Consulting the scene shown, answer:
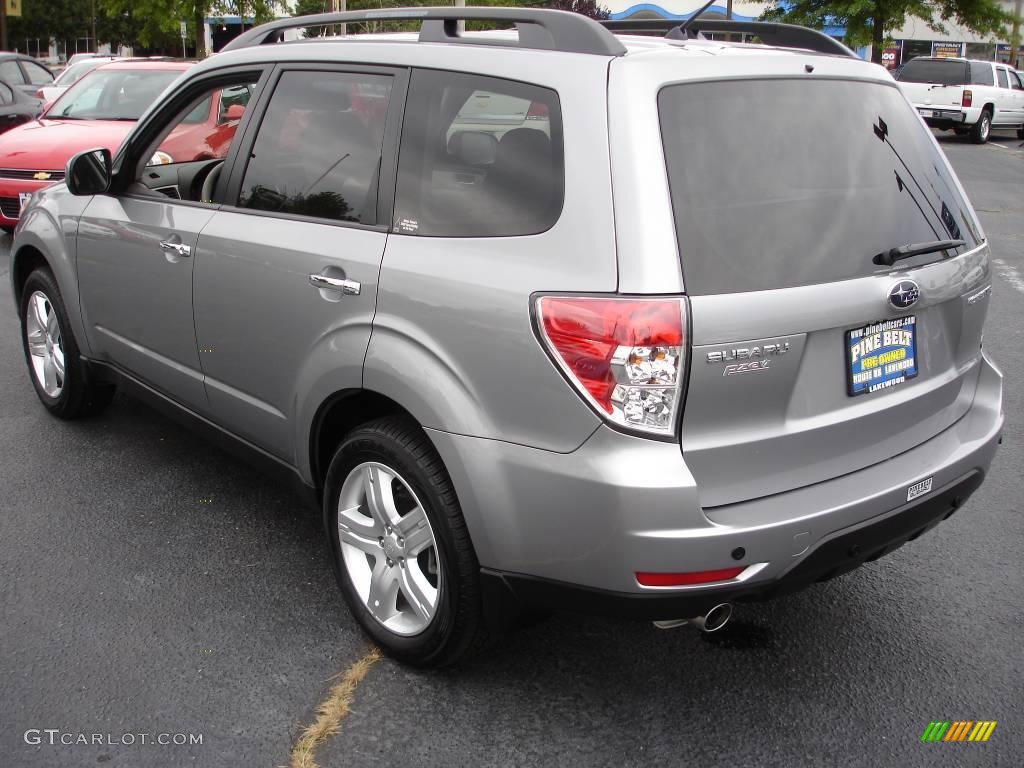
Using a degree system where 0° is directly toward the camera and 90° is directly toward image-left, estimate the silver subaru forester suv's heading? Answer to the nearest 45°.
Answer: approximately 135°

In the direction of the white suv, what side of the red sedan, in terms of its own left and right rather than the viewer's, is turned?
back

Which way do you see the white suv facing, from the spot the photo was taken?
facing away from the viewer and to the right of the viewer

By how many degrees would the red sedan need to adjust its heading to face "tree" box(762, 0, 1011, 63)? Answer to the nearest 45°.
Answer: approximately 180°

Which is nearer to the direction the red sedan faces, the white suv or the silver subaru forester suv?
the silver subaru forester suv

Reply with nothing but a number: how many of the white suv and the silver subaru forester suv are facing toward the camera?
0

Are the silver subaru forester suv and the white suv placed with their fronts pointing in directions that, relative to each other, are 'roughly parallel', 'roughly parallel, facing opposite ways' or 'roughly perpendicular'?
roughly perpendicular

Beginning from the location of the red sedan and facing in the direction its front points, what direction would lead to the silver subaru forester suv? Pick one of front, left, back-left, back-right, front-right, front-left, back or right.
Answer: front-left

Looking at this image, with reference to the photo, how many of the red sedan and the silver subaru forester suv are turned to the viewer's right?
0

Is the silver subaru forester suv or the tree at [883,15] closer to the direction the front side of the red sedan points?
the silver subaru forester suv

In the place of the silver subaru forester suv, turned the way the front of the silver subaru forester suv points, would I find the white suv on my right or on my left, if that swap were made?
on my right

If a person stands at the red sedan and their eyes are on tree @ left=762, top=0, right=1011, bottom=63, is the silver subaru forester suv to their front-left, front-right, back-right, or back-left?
back-right
